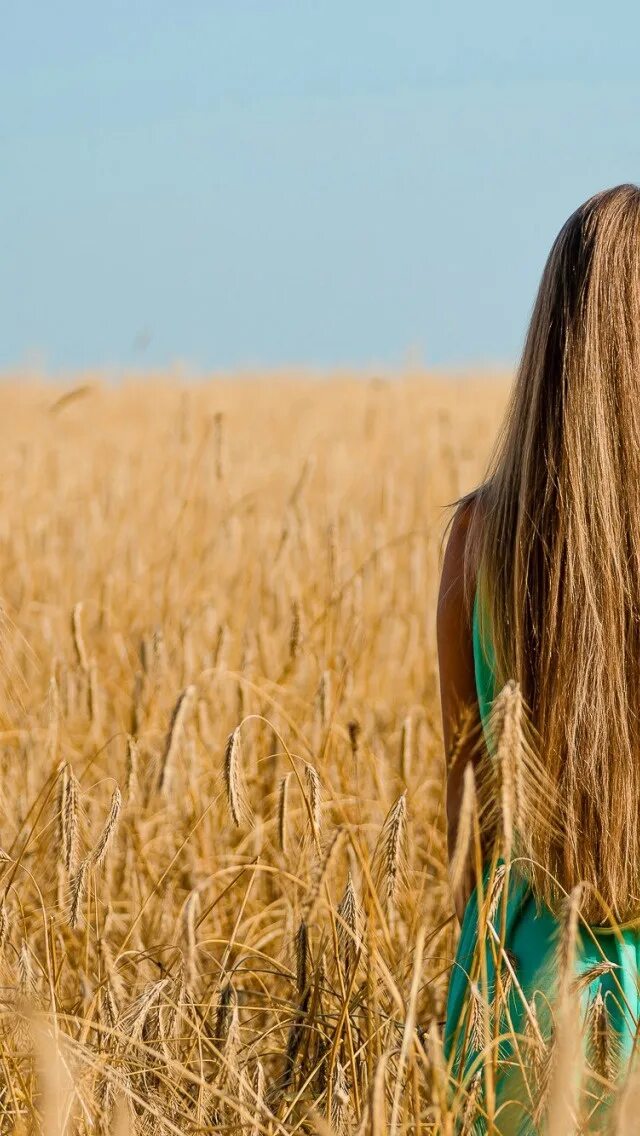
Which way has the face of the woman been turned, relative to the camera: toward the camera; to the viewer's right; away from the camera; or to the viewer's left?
away from the camera

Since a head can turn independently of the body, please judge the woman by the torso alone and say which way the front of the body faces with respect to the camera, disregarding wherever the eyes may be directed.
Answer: away from the camera
